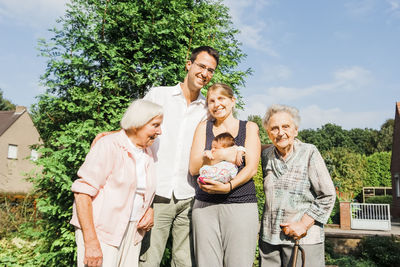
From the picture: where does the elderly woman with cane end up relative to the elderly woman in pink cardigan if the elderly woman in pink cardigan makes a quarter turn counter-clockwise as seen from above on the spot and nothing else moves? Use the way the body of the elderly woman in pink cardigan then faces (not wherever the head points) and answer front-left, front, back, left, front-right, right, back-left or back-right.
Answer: front-right

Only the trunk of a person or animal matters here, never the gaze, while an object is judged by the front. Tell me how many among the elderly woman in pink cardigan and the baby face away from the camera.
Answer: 0

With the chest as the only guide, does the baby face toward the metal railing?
no

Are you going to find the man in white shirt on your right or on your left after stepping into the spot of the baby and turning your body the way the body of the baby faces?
on your right

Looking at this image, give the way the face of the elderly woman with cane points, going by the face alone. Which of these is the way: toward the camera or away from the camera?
toward the camera

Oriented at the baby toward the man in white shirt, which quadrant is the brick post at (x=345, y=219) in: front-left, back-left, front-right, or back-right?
front-right

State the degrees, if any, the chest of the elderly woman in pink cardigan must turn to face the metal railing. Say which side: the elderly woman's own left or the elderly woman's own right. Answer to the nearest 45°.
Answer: approximately 90° to the elderly woman's own left

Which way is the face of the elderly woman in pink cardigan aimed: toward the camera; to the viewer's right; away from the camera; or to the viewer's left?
to the viewer's right

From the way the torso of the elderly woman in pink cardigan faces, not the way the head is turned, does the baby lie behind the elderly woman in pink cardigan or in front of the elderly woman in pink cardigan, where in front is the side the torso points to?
in front

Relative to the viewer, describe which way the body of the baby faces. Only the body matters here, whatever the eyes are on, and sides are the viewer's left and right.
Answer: facing the viewer and to the left of the viewer

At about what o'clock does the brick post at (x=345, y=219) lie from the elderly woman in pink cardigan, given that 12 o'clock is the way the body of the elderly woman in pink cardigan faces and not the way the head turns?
The brick post is roughly at 9 o'clock from the elderly woman in pink cardigan.

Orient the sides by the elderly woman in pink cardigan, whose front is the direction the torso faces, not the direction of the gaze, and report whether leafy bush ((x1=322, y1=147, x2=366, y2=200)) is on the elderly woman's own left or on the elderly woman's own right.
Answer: on the elderly woman's own left

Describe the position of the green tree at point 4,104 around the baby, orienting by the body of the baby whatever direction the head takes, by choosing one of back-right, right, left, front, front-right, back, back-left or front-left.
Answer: right

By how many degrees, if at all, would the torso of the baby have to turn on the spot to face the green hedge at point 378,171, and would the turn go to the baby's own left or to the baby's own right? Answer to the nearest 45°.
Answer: approximately 180°
